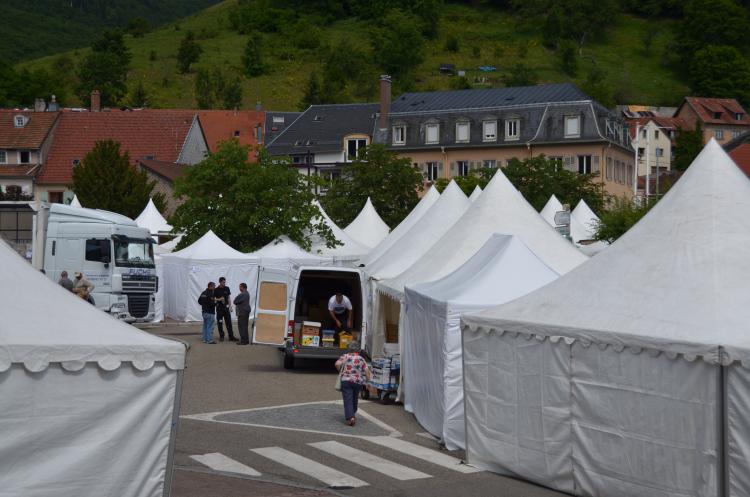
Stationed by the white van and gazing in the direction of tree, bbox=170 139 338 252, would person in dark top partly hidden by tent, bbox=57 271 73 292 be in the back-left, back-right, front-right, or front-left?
front-left

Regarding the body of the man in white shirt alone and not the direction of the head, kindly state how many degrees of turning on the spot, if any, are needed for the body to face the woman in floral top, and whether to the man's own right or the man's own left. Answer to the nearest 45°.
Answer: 0° — they already face them

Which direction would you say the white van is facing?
away from the camera

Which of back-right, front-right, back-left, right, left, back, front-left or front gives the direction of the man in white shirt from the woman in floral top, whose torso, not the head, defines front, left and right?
front

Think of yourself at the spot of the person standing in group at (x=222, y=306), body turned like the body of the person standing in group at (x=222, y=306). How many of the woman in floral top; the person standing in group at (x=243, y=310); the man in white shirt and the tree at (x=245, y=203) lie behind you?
1

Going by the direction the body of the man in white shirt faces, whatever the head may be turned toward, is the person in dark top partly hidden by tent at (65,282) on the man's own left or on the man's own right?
on the man's own right

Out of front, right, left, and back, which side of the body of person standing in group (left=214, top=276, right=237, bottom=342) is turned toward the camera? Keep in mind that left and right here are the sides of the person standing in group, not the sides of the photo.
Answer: front

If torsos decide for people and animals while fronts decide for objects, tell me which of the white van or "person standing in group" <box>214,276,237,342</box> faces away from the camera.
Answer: the white van

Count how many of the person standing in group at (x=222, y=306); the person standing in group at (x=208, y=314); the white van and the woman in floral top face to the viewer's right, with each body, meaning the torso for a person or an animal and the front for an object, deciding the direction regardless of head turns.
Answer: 1

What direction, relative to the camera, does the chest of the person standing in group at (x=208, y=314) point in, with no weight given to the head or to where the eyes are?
to the viewer's right

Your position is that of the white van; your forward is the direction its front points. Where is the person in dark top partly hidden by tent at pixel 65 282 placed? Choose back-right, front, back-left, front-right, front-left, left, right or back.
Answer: front-left

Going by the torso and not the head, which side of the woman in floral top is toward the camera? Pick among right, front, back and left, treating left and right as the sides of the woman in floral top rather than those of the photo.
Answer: back

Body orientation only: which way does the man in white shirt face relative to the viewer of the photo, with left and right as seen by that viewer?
facing the viewer
